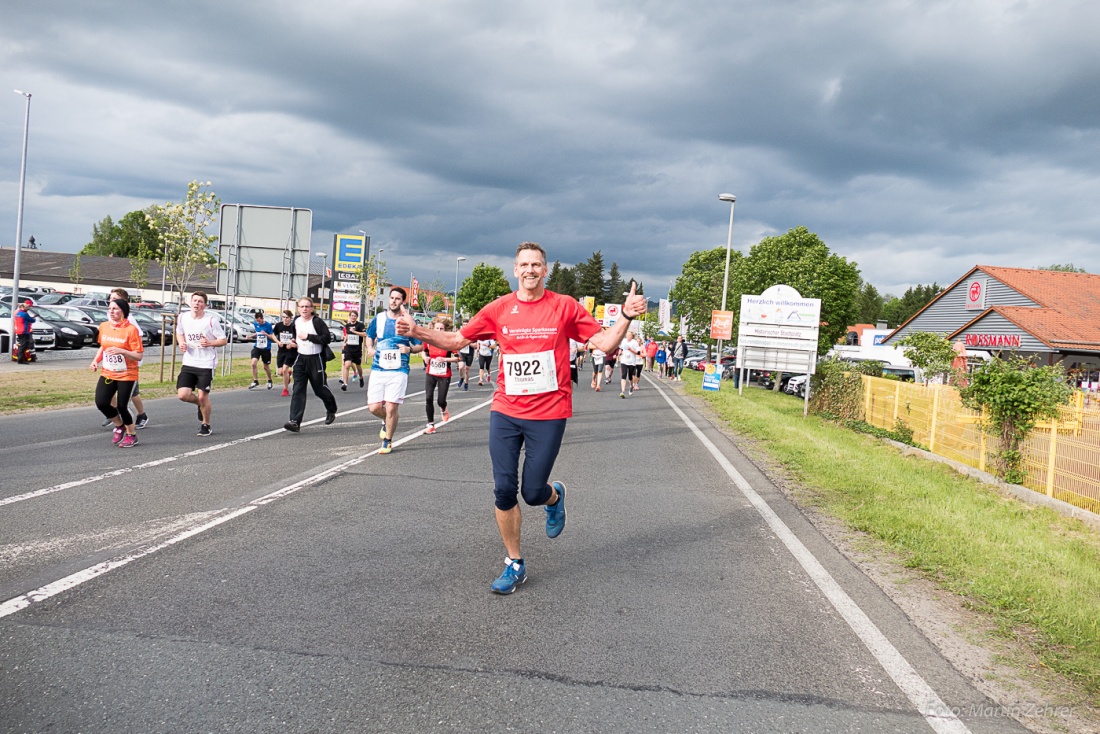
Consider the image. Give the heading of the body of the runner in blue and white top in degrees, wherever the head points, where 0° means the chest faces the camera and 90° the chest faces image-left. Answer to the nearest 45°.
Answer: approximately 0°

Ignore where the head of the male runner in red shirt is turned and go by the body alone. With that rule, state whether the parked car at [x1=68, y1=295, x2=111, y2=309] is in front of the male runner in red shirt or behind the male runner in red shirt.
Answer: behind

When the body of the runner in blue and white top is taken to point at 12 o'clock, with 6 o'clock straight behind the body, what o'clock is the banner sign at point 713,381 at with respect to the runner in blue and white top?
The banner sign is roughly at 7 o'clock from the runner in blue and white top.

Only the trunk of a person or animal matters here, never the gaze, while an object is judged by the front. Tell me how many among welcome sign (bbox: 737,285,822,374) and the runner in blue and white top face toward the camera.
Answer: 2

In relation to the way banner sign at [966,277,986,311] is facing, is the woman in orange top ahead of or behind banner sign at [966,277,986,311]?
ahead

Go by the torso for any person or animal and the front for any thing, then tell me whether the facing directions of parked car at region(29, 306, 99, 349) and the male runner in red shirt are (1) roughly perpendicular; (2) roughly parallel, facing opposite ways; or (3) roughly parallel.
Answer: roughly perpendicular

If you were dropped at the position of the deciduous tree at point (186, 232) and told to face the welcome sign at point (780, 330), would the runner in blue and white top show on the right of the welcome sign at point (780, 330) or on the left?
right

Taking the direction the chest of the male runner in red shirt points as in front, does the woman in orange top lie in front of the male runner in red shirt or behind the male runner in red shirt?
behind

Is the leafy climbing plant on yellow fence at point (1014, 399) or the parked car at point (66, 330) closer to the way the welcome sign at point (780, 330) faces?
the leafy climbing plant on yellow fence

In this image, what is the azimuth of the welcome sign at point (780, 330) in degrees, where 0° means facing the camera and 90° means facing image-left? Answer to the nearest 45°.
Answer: approximately 0°
